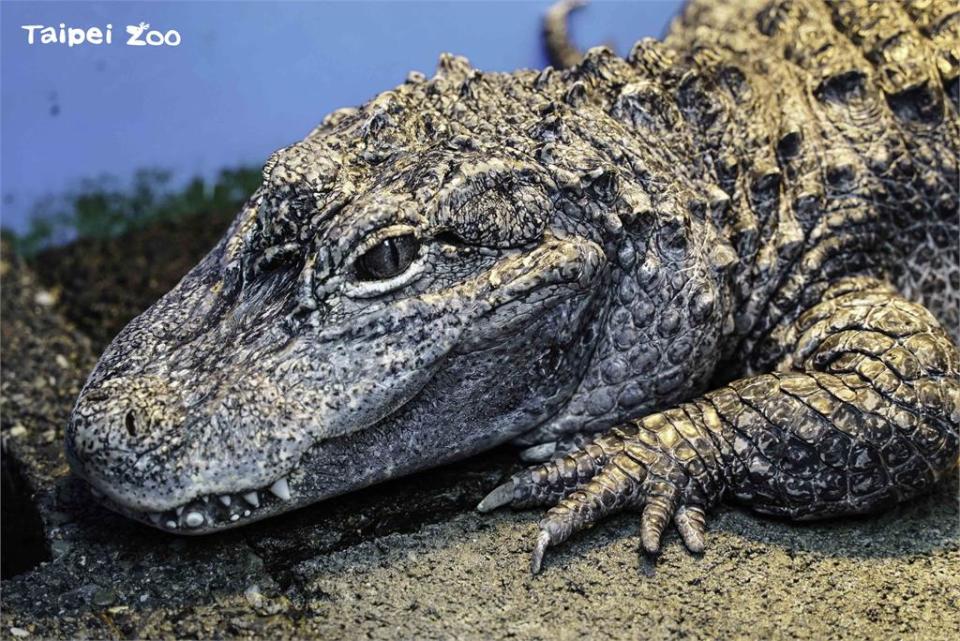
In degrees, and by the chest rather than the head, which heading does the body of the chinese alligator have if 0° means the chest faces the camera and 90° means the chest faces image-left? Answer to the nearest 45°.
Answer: approximately 45°
